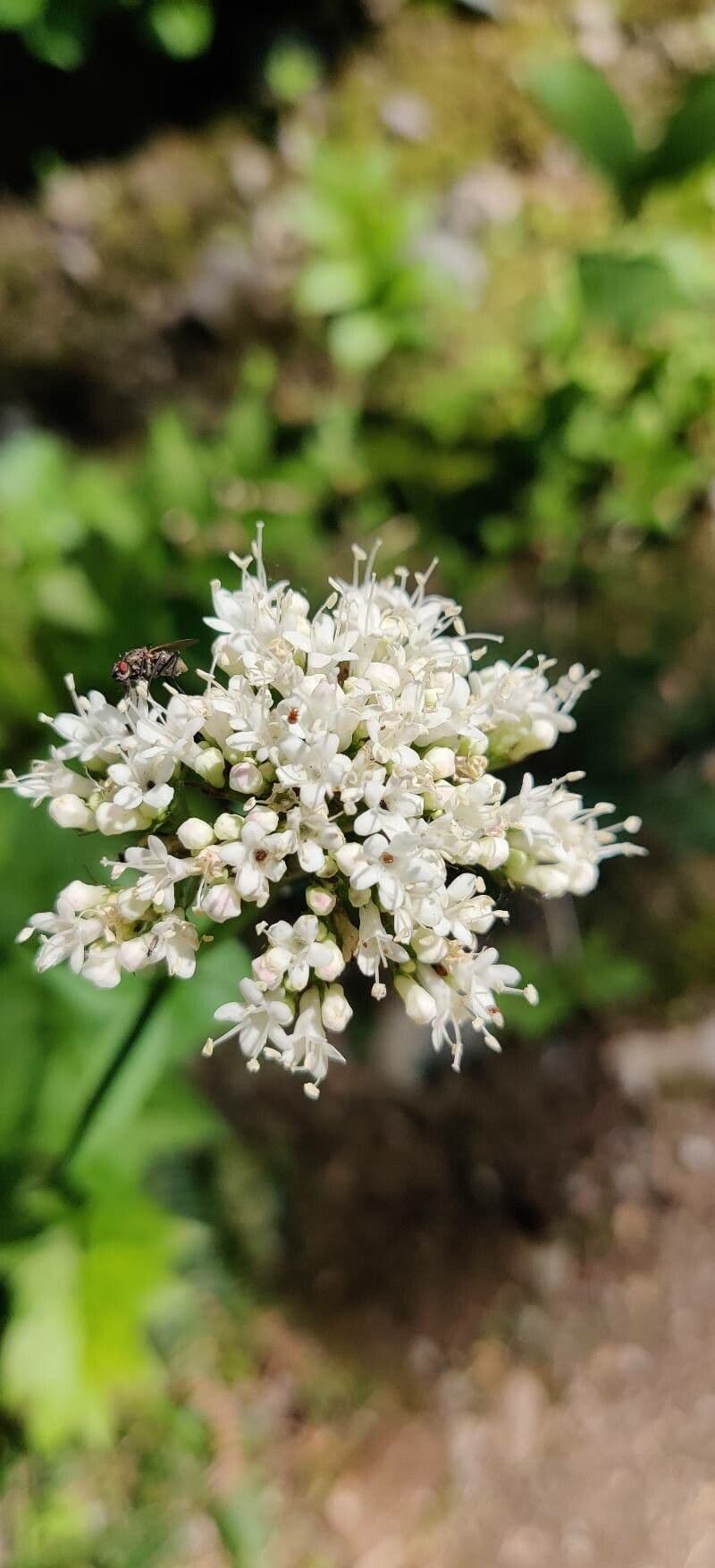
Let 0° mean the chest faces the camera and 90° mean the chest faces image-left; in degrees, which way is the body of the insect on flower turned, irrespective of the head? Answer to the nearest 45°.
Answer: approximately 90°
